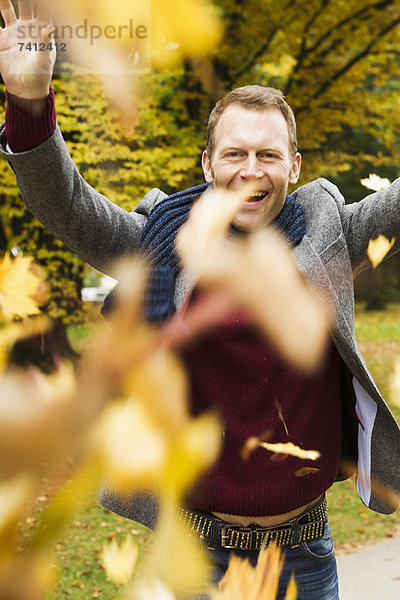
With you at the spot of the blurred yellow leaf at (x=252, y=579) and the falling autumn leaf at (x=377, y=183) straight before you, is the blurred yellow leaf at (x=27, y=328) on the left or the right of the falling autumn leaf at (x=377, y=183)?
left

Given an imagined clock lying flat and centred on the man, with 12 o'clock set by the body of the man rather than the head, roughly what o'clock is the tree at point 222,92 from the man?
The tree is roughly at 6 o'clock from the man.

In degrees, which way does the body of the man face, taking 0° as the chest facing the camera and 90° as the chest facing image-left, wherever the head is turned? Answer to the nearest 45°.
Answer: approximately 0°
